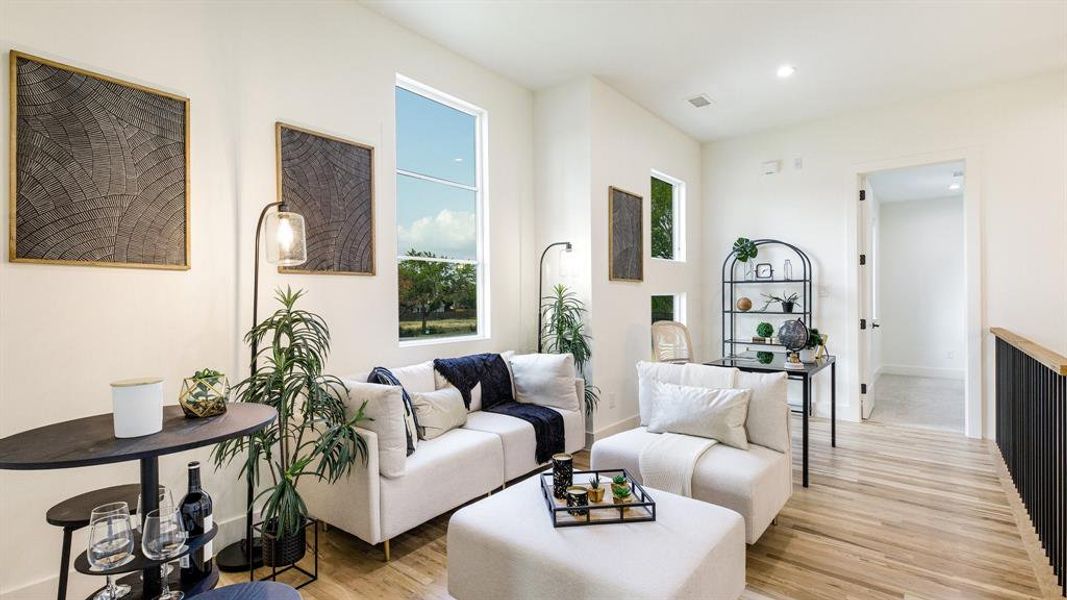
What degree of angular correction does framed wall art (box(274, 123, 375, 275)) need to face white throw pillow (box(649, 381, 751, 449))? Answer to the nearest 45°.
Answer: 0° — it already faces it

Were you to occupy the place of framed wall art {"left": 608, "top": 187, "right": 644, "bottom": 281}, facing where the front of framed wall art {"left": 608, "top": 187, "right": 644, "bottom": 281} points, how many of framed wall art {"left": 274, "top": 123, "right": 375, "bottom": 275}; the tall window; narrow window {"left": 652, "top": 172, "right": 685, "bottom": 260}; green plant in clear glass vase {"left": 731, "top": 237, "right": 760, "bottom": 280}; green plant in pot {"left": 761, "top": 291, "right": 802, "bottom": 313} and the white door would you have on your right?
2

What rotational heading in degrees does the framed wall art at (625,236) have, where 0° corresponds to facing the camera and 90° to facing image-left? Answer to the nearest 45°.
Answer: approximately 315°

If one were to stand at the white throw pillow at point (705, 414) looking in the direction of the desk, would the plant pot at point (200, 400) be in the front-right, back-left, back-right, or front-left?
back-left

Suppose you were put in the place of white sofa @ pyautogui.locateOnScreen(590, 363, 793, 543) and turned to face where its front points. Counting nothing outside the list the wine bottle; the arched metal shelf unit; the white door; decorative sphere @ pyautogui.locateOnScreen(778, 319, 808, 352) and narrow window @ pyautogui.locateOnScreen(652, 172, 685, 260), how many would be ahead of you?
1

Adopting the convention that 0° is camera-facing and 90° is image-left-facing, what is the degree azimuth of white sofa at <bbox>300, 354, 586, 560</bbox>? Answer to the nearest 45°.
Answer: approximately 315°

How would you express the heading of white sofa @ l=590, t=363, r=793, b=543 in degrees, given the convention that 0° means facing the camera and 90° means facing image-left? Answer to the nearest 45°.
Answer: approximately 45°

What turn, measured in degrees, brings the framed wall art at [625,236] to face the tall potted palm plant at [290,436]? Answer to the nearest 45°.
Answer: approximately 90° to its right

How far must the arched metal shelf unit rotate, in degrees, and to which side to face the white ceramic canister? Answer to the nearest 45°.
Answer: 0° — it already faces it

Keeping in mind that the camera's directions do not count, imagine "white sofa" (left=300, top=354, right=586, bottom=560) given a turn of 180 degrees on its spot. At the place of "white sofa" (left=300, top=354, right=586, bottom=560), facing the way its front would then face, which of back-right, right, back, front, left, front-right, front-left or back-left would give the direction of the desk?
back-right

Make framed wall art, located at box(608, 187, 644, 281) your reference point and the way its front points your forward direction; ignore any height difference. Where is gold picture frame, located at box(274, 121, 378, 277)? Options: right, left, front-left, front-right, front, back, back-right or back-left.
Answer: right

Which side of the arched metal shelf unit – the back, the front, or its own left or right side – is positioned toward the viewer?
front

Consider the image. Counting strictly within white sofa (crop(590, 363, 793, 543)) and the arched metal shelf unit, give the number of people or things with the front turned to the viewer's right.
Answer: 0

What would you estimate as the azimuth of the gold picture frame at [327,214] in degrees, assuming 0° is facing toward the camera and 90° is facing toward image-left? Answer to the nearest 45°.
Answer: approximately 315°

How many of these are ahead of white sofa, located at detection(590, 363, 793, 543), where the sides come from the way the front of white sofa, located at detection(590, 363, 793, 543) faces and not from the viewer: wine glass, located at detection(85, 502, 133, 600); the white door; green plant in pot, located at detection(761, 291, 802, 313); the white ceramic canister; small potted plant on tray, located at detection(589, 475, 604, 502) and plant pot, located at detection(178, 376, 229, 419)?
4

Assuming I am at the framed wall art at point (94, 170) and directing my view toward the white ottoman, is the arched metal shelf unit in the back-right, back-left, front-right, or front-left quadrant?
front-left
